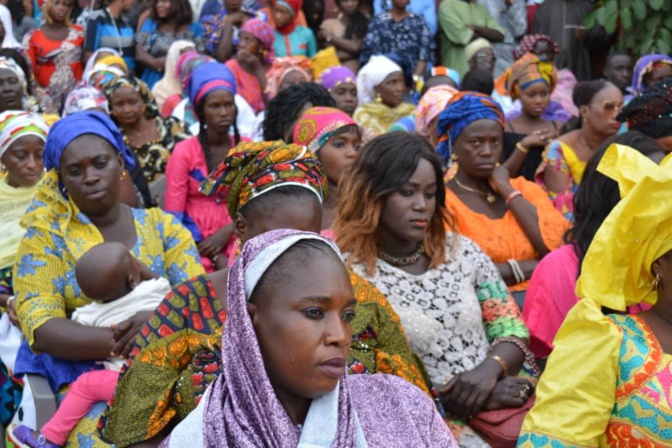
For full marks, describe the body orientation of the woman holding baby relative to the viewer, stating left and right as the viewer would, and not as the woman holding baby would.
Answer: facing the viewer

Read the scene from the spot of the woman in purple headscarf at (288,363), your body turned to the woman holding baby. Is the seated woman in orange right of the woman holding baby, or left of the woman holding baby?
right

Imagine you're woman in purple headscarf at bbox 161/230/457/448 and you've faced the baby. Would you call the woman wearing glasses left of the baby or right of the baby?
right

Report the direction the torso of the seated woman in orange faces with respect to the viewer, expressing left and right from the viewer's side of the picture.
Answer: facing the viewer and to the right of the viewer

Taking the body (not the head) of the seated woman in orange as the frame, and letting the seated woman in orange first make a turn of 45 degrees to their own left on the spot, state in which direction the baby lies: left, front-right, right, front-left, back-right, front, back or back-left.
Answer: back-right

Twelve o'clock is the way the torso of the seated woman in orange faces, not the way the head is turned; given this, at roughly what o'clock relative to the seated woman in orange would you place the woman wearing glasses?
The woman wearing glasses is roughly at 8 o'clock from the seated woman in orange.

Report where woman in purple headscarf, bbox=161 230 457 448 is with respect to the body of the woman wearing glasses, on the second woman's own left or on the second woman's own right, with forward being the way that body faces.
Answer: on the second woman's own right

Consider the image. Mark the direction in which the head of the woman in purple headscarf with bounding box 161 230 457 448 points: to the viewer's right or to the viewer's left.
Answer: to the viewer's right

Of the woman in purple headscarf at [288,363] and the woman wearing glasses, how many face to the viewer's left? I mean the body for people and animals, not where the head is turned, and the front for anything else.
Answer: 0

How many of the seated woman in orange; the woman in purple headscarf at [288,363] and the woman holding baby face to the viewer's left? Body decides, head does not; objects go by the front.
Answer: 0

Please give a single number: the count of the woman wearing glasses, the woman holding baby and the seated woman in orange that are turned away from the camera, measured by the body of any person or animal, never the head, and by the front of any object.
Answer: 0

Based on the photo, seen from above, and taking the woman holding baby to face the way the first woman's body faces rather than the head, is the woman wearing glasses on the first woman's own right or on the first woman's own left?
on the first woman's own left
